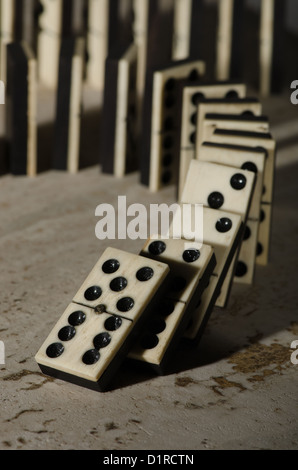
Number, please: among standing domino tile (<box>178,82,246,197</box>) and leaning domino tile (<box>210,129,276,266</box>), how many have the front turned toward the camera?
2

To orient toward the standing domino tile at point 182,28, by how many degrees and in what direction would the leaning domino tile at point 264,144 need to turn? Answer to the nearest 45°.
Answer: approximately 180°

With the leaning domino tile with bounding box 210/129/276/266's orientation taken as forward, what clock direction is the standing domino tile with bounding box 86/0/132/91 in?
the standing domino tile with bounding box 86/0/132/91 is roughly at 5 o'clock from the leaning domino tile with bounding box 210/129/276/266.

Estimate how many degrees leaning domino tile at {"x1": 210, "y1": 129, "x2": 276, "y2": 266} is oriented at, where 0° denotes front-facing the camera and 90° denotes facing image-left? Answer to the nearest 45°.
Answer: approximately 0°

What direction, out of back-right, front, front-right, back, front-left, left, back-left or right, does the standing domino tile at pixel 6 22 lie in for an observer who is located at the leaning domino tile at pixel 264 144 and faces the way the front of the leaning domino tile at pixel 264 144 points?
back-right
